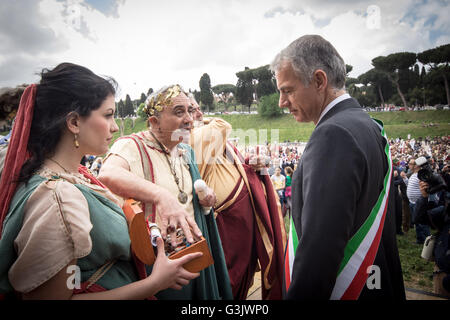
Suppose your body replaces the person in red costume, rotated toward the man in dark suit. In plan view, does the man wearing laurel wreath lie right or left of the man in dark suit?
right

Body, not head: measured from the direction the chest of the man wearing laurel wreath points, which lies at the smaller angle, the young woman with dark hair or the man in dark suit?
the man in dark suit

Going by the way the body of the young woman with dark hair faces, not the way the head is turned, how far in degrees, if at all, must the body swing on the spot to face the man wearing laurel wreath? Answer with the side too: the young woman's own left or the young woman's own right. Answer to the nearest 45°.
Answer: approximately 45° to the young woman's own left

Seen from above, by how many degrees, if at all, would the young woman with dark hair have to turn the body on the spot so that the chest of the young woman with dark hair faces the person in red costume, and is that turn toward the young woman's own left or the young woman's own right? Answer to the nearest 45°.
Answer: approximately 45° to the young woman's own left

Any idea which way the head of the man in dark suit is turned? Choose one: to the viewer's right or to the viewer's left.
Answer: to the viewer's left

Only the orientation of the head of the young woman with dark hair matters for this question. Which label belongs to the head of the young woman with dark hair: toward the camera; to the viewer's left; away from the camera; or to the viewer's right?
to the viewer's right

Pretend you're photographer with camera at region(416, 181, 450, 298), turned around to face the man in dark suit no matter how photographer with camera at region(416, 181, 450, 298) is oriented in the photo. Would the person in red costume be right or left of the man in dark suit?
right

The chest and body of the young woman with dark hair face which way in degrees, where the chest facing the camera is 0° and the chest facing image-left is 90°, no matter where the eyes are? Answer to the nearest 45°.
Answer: approximately 270°
